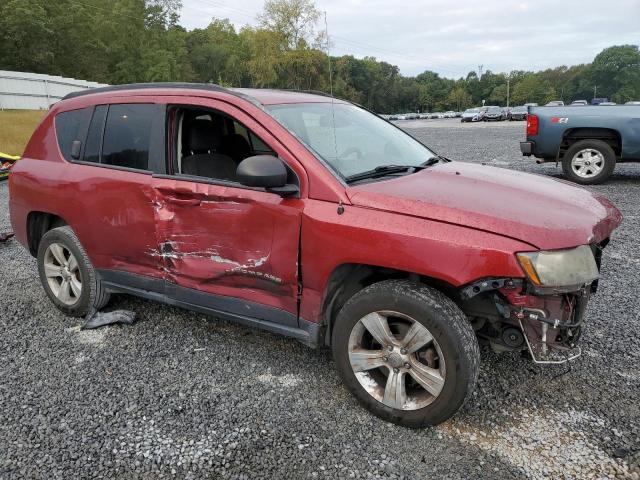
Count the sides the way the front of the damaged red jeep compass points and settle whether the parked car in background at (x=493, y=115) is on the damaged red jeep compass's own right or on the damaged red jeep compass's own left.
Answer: on the damaged red jeep compass's own left

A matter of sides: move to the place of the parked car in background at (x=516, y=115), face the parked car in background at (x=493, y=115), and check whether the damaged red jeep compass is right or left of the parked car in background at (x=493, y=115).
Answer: left

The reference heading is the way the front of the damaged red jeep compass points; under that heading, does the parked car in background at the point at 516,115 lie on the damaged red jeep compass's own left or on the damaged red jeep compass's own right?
on the damaged red jeep compass's own left

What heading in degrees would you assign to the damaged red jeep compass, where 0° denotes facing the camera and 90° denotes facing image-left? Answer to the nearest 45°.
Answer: approximately 315°

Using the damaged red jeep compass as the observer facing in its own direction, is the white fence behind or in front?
behind
